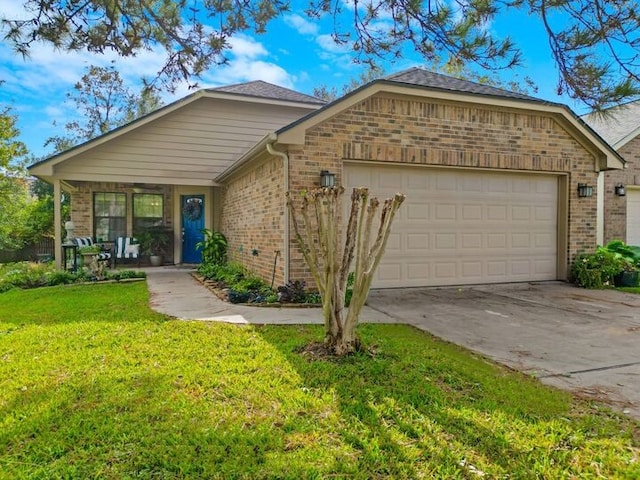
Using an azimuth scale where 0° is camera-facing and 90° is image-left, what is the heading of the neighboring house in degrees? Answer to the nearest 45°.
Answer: approximately 0°

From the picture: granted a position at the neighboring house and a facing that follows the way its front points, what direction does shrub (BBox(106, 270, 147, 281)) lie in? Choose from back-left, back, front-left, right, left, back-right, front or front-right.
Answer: front-right

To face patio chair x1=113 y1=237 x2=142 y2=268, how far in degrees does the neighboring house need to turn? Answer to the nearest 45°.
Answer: approximately 45° to its right

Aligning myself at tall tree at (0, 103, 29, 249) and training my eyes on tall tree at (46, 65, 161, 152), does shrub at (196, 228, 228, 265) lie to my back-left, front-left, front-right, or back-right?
back-right

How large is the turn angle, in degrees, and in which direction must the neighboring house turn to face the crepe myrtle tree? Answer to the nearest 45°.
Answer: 0° — it already faces it

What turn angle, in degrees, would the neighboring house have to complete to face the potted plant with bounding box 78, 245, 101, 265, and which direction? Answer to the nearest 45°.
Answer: approximately 45° to its right

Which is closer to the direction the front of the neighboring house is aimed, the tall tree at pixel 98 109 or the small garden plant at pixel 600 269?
the small garden plant

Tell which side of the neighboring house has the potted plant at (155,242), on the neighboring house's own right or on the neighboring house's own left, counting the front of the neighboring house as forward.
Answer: on the neighboring house's own right
